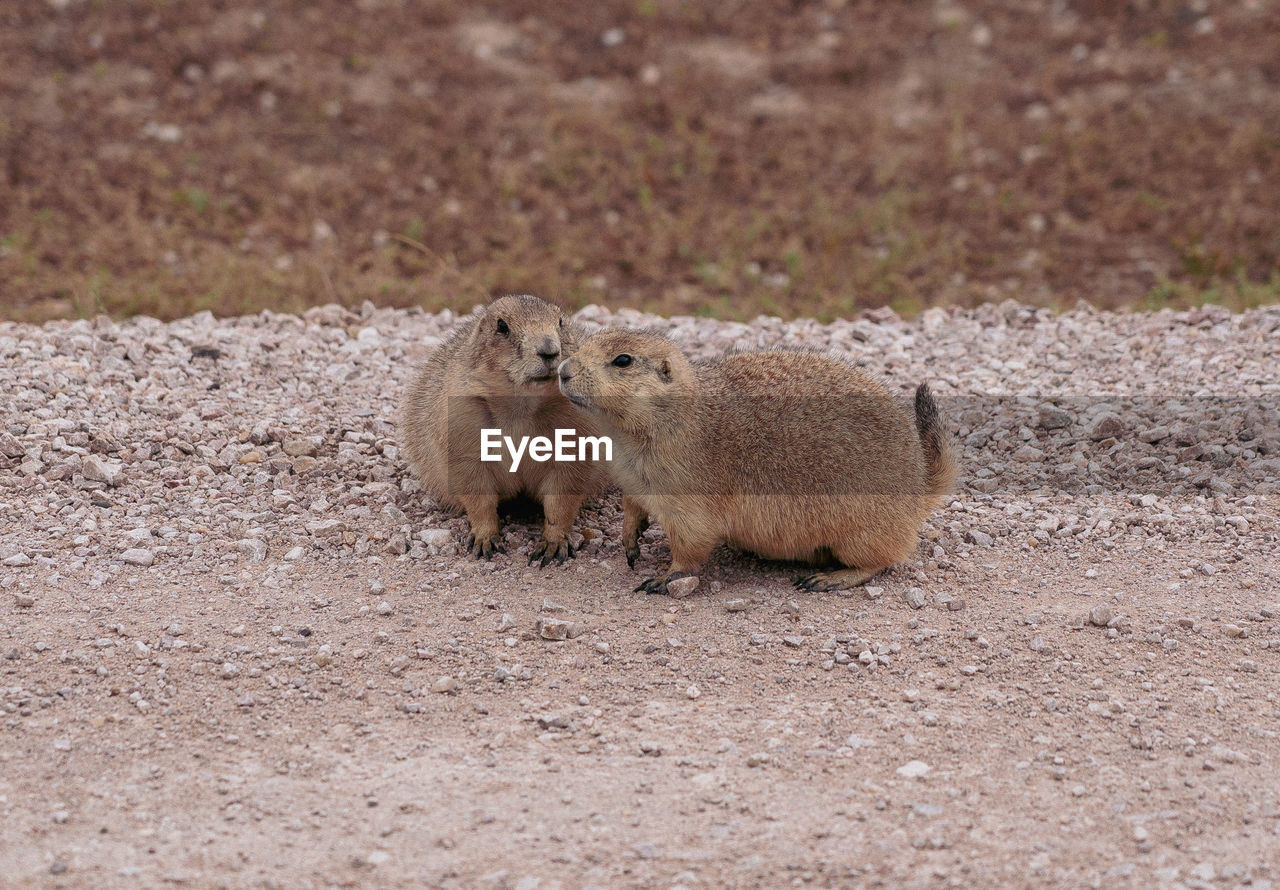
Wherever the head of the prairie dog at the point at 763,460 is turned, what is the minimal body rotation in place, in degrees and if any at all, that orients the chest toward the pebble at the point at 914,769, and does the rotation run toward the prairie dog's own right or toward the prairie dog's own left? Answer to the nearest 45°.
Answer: approximately 90° to the prairie dog's own left

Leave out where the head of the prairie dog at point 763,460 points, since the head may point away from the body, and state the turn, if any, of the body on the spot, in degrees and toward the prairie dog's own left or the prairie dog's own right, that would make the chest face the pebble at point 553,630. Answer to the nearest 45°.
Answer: approximately 45° to the prairie dog's own left

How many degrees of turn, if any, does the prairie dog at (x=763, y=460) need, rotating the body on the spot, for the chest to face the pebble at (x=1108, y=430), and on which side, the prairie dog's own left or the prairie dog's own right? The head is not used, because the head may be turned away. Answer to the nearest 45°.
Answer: approximately 135° to the prairie dog's own right

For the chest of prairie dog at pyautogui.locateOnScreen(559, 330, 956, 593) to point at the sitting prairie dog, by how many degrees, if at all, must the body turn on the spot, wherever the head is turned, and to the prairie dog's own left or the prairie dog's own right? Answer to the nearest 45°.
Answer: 0° — it already faces it

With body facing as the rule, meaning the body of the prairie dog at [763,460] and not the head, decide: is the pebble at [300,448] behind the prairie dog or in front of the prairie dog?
in front

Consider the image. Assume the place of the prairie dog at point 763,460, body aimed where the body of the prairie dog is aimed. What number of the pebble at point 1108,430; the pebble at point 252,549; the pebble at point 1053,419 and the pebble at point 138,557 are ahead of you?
2

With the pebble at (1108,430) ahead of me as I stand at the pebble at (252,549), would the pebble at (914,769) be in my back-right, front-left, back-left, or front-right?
front-right

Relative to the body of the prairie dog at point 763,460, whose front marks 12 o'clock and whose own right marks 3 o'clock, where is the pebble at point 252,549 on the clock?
The pebble is roughly at 12 o'clock from the prairie dog.

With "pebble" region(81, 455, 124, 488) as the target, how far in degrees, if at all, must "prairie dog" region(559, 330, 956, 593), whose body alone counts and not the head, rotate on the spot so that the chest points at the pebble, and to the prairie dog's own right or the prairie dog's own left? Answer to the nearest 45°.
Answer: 0° — it already faces it

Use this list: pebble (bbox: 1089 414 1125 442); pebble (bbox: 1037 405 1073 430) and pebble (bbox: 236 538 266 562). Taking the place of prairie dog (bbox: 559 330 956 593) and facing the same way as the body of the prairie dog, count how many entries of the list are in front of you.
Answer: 1

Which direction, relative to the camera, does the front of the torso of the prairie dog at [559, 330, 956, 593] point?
to the viewer's left

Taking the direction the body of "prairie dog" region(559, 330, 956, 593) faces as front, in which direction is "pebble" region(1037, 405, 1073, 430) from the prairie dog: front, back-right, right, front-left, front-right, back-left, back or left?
back-right

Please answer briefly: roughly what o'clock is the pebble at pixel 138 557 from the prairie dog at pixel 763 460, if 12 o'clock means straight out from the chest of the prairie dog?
The pebble is roughly at 12 o'clock from the prairie dog.
